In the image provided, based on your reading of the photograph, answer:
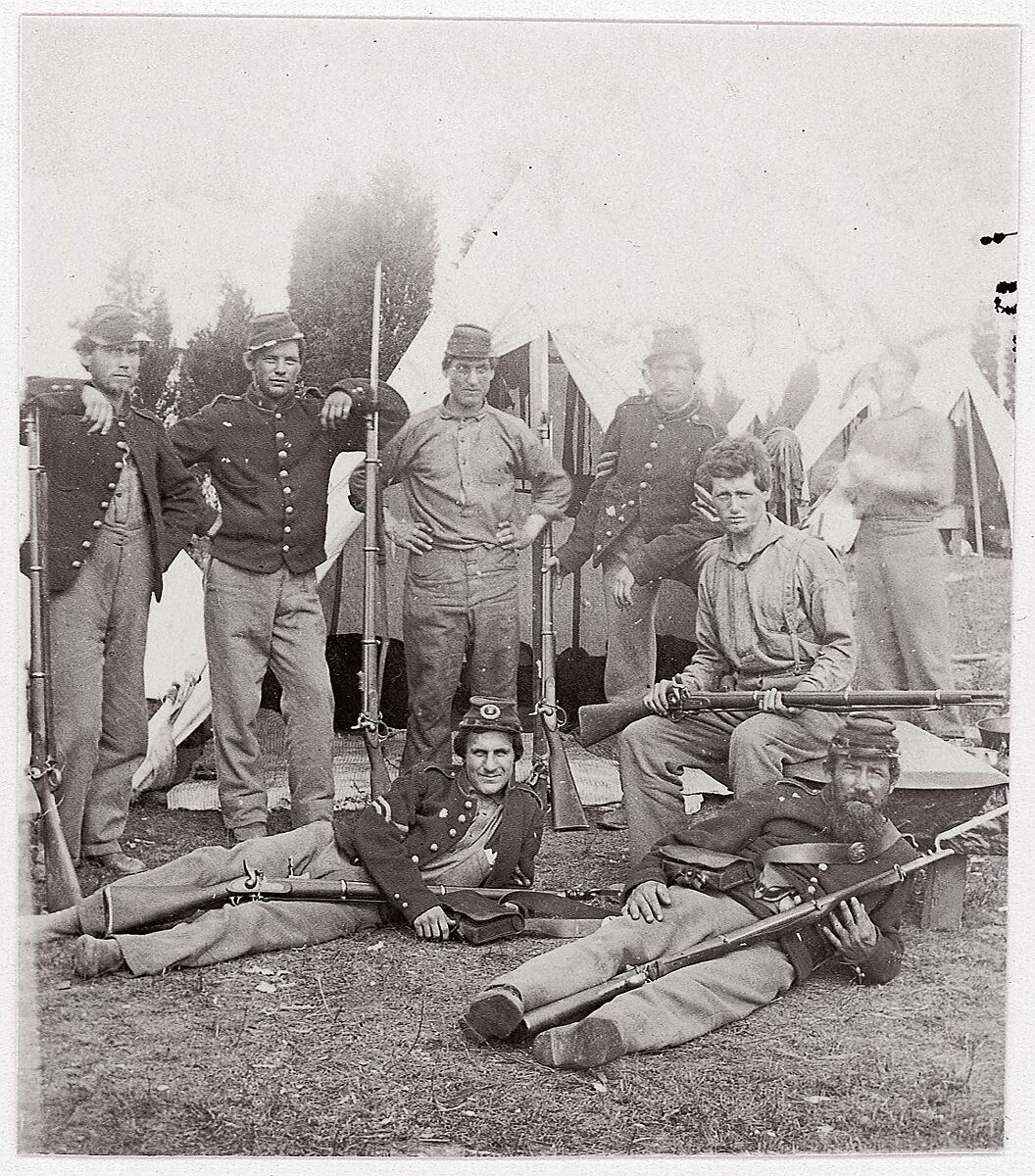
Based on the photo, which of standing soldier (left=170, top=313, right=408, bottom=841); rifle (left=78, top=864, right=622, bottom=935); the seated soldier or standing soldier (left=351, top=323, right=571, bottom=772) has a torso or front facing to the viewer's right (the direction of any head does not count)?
the rifle

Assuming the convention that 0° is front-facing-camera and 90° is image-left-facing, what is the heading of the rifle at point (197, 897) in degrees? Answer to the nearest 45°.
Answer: approximately 270°

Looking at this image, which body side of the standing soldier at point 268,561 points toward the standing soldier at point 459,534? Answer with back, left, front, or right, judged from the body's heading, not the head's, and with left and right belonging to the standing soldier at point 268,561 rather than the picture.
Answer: left

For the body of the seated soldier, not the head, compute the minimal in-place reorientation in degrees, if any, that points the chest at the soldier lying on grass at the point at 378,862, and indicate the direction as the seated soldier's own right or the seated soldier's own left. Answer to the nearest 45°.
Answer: approximately 45° to the seated soldier's own right

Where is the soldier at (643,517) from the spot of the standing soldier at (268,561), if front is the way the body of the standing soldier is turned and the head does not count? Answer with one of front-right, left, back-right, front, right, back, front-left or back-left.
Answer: left

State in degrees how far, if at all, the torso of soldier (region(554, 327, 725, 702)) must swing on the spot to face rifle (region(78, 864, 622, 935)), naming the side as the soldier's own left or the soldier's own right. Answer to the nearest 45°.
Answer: approximately 90° to the soldier's own right

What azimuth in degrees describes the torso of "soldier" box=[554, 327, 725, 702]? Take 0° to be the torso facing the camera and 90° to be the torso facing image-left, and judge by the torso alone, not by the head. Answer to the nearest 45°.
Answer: approximately 0°

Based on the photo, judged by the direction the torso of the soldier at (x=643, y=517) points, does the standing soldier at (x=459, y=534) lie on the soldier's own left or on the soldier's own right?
on the soldier's own right

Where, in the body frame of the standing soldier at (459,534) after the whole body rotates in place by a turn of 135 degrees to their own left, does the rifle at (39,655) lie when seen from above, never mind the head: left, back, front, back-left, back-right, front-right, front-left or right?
back-left

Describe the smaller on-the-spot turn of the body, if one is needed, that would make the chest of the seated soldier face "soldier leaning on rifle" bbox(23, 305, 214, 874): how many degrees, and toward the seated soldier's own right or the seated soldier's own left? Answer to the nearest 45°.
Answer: approximately 45° to the seated soldier's own right

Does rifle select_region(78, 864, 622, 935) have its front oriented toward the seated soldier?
yes
